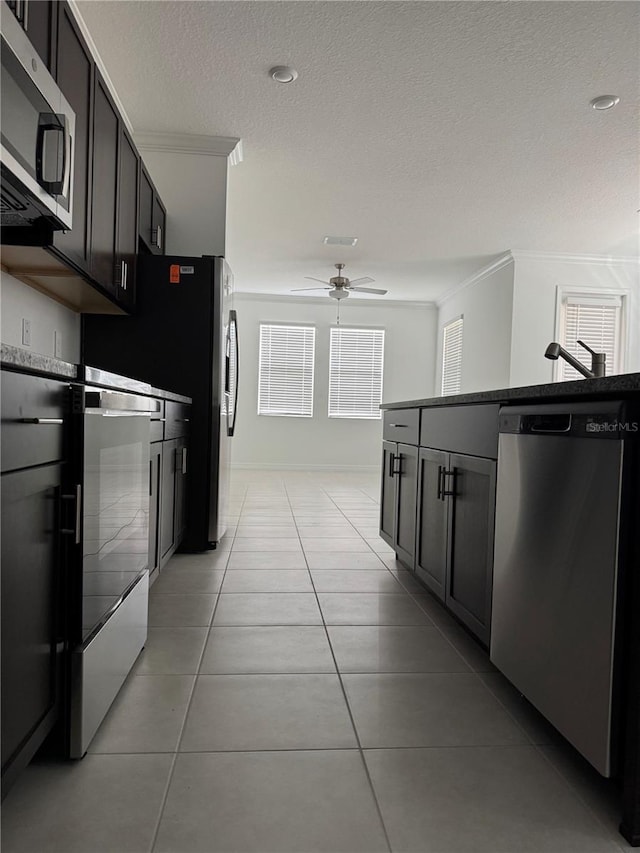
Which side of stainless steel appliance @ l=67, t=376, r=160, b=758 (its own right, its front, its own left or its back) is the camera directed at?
right

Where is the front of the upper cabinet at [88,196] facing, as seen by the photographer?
facing to the right of the viewer

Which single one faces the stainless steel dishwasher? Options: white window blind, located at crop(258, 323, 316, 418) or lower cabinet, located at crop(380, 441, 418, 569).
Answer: the white window blind

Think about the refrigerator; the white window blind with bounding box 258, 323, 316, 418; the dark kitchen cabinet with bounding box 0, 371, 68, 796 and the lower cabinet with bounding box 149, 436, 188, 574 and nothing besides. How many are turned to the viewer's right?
3

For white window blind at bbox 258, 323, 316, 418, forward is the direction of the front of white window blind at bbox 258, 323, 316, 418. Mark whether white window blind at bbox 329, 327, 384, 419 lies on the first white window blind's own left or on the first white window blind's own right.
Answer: on the first white window blind's own left

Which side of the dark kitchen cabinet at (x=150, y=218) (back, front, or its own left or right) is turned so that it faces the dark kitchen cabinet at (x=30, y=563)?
right

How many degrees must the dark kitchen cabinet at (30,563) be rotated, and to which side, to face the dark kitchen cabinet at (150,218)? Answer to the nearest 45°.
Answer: approximately 90° to its left

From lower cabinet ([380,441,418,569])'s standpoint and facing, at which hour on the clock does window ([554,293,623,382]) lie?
The window is roughly at 4 o'clock from the lower cabinet.

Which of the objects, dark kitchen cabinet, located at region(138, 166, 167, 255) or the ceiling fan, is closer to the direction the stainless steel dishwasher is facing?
the dark kitchen cabinet

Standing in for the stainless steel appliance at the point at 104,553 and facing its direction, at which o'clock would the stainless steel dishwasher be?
The stainless steel dishwasher is roughly at 1 o'clock from the stainless steel appliance.

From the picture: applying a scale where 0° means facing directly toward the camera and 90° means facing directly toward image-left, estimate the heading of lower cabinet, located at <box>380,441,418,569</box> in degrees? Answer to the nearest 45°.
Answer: approximately 90°

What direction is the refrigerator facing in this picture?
to the viewer's right

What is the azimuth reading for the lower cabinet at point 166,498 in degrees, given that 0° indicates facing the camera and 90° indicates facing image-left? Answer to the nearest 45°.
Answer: approximately 270°
